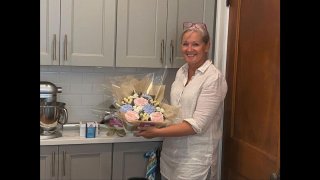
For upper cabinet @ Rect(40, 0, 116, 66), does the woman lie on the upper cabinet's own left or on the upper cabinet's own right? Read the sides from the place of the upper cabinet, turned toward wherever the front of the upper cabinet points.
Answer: on the upper cabinet's own left

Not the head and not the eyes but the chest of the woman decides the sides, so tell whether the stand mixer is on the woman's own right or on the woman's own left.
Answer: on the woman's own right

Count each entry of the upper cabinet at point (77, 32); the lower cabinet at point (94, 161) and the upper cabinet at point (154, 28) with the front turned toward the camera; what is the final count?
3

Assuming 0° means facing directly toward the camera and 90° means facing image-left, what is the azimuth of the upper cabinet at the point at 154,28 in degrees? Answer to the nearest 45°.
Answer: approximately 0°

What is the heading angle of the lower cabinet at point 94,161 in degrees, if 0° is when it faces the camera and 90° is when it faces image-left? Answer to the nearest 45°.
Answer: approximately 0°
